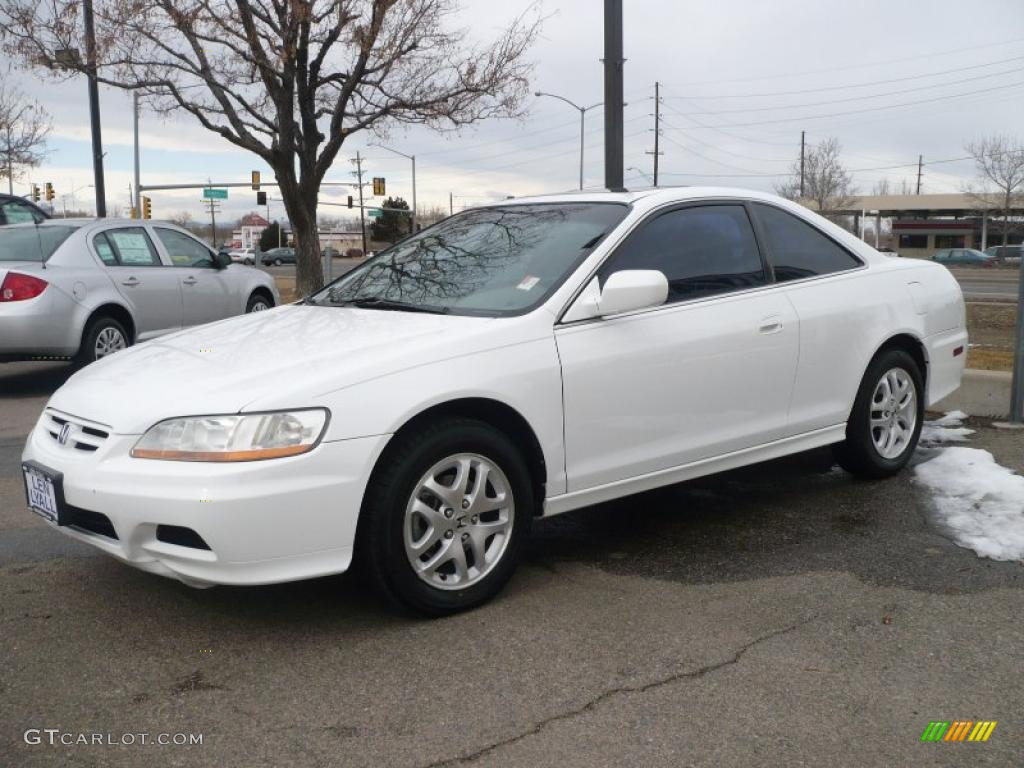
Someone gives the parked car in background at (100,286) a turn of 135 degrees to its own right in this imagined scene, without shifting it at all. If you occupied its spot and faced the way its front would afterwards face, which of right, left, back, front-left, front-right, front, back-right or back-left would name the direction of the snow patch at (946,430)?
front-left

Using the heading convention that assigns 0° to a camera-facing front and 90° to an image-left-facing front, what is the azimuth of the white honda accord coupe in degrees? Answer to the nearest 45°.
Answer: approximately 45°

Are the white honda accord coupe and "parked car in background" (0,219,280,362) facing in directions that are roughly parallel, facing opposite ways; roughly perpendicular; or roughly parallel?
roughly parallel, facing opposite ways

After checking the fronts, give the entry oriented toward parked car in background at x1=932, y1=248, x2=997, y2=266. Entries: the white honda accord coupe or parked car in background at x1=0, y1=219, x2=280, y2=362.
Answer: parked car in background at x1=0, y1=219, x2=280, y2=362

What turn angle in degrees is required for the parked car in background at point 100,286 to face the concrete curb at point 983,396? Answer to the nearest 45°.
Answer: approximately 90° to its right

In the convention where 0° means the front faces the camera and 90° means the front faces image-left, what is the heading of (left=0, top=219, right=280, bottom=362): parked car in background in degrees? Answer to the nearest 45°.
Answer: approximately 225°

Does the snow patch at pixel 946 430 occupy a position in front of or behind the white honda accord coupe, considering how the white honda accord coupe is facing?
behind
